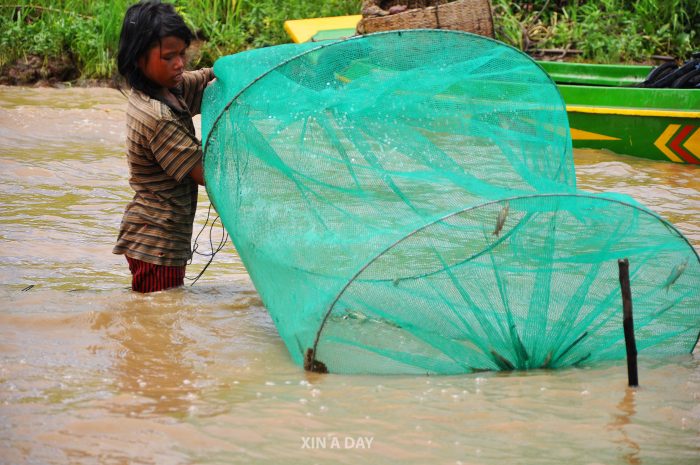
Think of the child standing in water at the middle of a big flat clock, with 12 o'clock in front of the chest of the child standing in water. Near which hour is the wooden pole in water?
The wooden pole in water is roughly at 1 o'clock from the child standing in water.

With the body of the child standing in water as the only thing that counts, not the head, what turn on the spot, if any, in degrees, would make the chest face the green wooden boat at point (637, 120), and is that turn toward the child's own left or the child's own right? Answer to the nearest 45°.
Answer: approximately 45° to the child's own left

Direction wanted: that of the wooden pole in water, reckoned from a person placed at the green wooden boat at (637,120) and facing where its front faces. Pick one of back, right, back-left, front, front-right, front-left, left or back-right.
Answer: left

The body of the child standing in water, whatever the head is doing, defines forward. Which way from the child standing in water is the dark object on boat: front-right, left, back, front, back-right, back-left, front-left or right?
front-left

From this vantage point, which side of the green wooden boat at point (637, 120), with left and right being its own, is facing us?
left

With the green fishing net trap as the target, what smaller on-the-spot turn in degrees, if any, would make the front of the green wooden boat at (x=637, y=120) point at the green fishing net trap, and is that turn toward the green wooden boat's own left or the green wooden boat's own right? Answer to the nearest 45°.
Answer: approximately 90° to the green wooden boat's own left

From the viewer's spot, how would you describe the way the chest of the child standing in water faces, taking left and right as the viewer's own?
facing to the right of the viewer

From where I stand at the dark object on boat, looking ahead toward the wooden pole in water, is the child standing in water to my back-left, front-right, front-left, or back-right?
front-right
